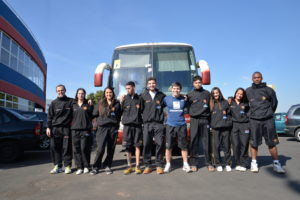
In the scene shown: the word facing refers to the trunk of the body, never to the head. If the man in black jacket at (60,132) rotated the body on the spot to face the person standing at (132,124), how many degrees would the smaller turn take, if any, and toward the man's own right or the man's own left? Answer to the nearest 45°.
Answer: approximately 45° to the man's own left

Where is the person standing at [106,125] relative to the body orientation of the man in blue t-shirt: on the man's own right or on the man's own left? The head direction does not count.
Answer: on the man's own right

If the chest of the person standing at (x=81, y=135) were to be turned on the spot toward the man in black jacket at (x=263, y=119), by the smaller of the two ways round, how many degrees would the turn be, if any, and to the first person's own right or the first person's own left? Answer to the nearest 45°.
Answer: approximately 90° to the first person's own left

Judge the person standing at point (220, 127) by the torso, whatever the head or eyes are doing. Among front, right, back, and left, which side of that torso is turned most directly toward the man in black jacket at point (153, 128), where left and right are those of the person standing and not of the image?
right

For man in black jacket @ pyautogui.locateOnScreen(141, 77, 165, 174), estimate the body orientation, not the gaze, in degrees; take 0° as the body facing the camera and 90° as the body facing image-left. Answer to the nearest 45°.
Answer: approximately 0°

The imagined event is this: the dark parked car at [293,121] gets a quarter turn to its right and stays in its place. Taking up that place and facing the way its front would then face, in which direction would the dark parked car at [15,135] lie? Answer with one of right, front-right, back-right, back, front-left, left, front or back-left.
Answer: front-right

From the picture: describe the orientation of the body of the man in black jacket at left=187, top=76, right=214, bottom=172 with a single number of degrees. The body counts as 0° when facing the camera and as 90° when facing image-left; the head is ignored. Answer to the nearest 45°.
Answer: approximately 0°

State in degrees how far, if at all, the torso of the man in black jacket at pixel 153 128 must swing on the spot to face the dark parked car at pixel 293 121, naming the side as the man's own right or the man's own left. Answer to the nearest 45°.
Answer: approximately 135° to the man's own left

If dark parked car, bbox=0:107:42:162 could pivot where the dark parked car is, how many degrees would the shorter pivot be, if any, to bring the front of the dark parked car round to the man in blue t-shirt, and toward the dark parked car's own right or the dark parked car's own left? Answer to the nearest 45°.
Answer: approximately 135° to the dark parked car's own left

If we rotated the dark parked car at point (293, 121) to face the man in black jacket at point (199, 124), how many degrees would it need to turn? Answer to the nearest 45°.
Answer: approximately 90° to its right

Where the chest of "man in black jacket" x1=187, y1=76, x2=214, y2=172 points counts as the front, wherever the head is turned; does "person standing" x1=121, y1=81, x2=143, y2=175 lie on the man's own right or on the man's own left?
on the man's own right
